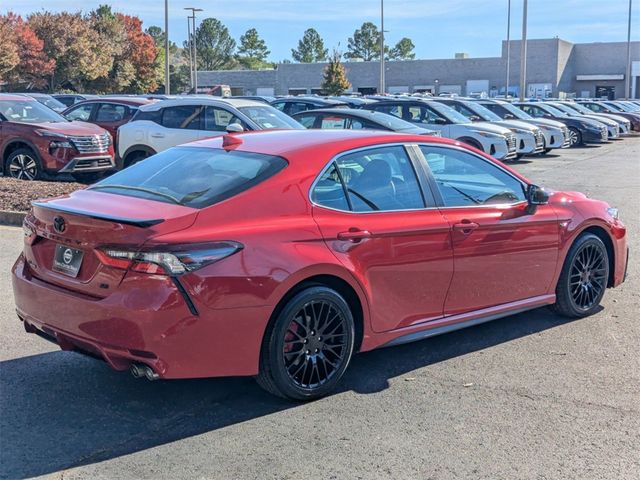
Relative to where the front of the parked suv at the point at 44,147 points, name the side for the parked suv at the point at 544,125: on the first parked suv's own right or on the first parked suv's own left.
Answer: on the first parked suv's own left

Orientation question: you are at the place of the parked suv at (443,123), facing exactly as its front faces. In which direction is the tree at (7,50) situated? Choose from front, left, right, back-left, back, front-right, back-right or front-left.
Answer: back

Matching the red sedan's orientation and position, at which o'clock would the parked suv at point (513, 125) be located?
The parked suv is roughly at 11 o'clock from the red sedan.

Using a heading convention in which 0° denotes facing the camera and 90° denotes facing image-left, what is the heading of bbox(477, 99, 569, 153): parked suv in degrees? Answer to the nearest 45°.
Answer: approximately 315°

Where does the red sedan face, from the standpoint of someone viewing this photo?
facing away from the viewer and to the right of the viewer

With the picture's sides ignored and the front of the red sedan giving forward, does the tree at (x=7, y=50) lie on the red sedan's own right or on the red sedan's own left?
on the red sedan's own left

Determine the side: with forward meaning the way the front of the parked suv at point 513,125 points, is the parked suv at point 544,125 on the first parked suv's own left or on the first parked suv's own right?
on the first parked suv's own left

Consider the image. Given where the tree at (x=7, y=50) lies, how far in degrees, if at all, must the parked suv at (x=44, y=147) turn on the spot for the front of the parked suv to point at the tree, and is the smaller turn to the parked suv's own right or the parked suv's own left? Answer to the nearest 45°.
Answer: approximately 135° to the parked suv's own left
